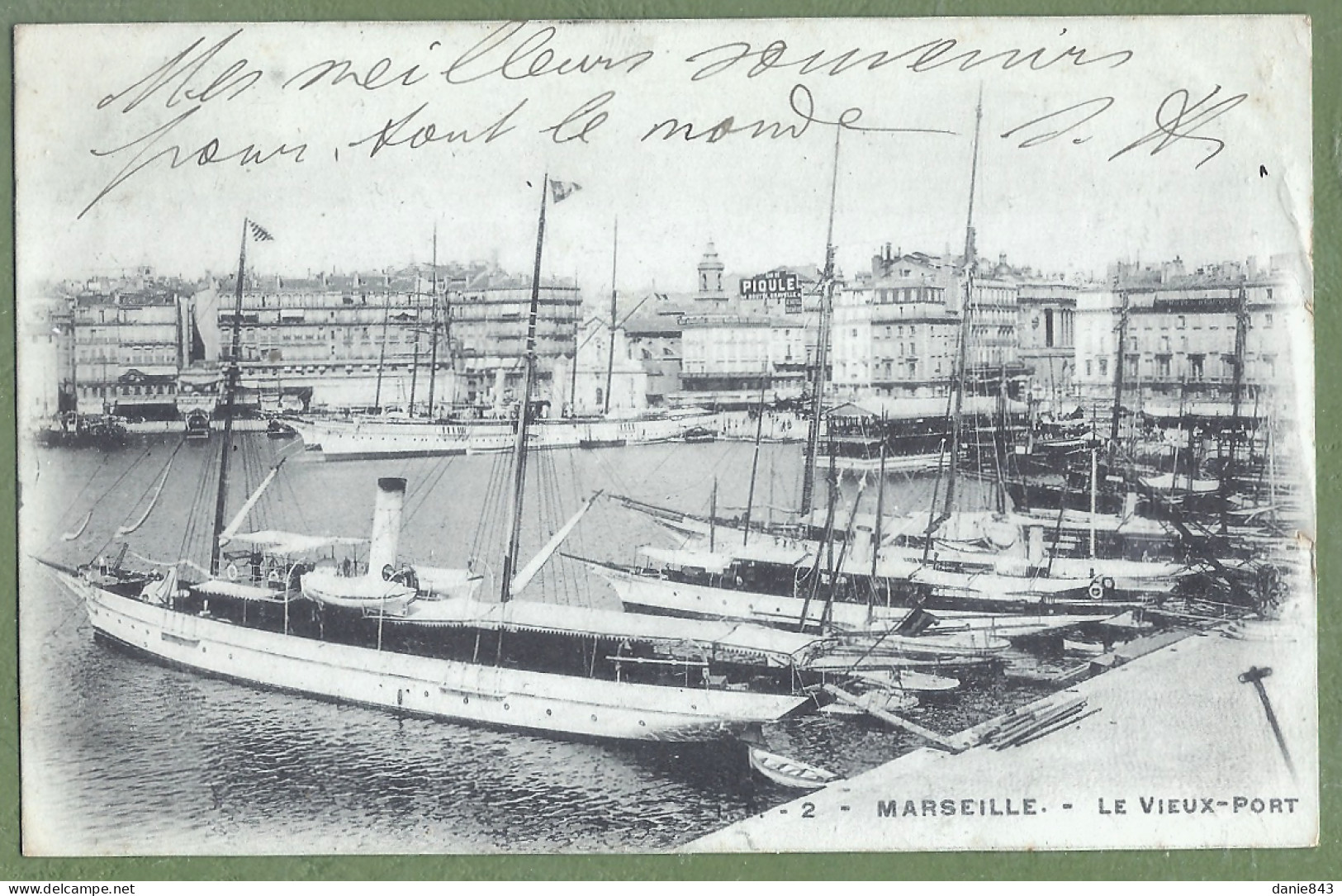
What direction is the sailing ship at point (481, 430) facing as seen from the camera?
to the viewer's left

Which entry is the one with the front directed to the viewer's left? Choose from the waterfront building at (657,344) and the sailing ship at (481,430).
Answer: the sailing ship

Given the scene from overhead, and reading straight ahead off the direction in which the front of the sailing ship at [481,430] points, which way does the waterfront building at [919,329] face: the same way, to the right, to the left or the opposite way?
to the left

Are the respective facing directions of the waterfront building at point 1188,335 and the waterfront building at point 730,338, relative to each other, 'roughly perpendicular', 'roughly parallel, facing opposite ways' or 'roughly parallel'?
roughly parallel

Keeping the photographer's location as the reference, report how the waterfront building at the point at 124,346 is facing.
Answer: facing the viewer

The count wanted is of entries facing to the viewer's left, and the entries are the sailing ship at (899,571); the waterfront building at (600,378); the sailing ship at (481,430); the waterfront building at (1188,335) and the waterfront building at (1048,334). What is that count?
2

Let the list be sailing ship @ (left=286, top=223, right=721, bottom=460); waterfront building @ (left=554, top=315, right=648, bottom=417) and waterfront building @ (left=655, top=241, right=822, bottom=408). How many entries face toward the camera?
2

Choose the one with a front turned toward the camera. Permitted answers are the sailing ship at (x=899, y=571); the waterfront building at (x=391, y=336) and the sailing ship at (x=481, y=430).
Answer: the waterfront building

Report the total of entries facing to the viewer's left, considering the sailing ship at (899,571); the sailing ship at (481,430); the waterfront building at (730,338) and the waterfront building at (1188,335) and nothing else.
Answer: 2

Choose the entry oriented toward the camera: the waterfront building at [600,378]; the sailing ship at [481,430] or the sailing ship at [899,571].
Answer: the waterfront building

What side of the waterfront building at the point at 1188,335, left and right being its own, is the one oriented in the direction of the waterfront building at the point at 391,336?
right

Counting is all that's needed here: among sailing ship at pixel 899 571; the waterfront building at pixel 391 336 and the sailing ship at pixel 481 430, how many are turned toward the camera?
1

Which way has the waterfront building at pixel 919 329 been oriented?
toward the camera

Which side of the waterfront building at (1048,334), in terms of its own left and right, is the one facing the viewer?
front
